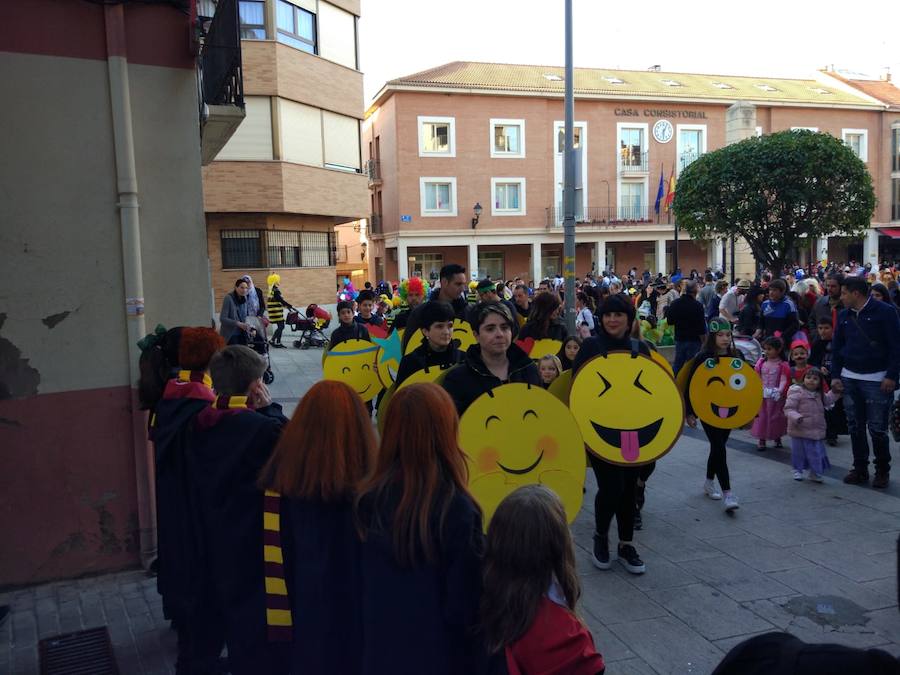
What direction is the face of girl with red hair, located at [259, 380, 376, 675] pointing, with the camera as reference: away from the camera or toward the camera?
away from the camera

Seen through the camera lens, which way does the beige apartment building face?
facing the viewer and to the right of the viewer

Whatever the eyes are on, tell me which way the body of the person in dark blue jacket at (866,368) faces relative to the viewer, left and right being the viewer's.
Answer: facing the viewer and to the left of the viewer

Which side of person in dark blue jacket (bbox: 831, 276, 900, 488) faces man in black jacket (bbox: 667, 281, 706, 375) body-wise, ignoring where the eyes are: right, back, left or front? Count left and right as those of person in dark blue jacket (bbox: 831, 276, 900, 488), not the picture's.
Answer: right

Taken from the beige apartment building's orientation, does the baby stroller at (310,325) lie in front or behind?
in front

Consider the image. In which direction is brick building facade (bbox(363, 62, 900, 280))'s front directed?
toward the camera

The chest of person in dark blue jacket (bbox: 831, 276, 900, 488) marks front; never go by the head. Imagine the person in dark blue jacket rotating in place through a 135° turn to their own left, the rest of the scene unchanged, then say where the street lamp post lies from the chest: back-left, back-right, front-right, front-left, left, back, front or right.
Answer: back-left

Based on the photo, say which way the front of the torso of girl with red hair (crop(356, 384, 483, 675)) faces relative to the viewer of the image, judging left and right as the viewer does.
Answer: facing away from the viewer

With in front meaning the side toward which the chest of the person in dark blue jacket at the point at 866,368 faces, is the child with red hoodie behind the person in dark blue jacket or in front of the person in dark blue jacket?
in front

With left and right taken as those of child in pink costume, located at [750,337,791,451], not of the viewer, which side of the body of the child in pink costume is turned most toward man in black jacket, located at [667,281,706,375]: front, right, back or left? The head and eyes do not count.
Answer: back

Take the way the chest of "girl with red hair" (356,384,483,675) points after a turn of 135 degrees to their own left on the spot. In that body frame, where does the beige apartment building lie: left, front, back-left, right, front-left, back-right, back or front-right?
back-right

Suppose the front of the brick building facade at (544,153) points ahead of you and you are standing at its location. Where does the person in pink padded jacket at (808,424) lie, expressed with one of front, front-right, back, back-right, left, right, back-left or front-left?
front

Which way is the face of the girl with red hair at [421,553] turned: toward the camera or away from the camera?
away from the camera

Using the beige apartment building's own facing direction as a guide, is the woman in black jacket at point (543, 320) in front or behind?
in front
